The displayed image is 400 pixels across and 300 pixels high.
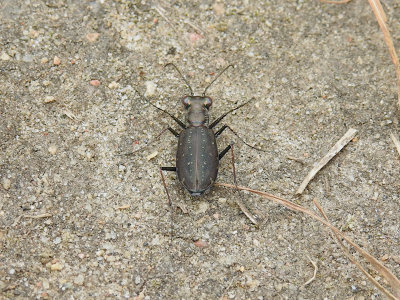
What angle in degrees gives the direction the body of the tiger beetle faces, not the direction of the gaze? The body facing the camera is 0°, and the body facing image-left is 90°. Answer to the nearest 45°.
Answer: approximately 180°

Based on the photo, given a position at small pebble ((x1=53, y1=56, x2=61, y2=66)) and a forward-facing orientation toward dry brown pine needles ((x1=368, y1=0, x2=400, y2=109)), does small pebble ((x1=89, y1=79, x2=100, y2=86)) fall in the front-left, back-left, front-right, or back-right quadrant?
front-right

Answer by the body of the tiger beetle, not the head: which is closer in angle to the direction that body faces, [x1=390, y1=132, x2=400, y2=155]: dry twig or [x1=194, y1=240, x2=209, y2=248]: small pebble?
the dry twig

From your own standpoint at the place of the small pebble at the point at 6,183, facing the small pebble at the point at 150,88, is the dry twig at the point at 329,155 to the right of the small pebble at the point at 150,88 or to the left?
right

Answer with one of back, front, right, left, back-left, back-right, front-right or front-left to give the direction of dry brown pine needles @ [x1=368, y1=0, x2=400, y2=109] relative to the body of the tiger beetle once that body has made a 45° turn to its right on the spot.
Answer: front

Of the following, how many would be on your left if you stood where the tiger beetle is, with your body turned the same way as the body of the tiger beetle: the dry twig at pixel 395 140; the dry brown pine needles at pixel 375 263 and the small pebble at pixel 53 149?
1

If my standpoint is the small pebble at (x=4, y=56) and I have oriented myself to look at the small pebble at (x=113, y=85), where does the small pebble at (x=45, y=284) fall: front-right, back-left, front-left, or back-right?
front-right

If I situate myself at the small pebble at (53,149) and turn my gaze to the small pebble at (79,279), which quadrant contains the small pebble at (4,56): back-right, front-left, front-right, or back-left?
back-right

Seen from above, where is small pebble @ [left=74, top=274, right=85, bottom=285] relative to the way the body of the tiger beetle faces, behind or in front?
behind

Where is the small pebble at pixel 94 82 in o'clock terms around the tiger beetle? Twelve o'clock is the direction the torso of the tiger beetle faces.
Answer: The small pebble is roughly at 10 o'clock from the tiger beetle.

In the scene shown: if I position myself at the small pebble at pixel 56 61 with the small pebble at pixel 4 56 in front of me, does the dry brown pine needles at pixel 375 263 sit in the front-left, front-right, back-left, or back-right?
back-left

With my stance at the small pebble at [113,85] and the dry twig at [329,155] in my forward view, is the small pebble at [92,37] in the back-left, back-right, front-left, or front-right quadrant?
back-left

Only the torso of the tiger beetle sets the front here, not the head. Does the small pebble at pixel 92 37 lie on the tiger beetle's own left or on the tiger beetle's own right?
on the tiger beetle's own left

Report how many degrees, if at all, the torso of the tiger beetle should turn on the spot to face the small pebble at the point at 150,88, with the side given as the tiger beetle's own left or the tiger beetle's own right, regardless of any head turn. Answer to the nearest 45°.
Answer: approximately 45° to the tiger beetle's own left

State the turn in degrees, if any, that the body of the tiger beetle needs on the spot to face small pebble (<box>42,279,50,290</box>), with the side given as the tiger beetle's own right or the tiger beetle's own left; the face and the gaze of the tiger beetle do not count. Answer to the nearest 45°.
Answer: approximately 135° to the tiger beetle's own left

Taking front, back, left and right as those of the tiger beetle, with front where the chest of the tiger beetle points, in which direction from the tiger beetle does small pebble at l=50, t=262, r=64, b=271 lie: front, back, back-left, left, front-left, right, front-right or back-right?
back-left

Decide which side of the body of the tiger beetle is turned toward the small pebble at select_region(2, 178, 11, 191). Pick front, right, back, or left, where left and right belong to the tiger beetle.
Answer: left
